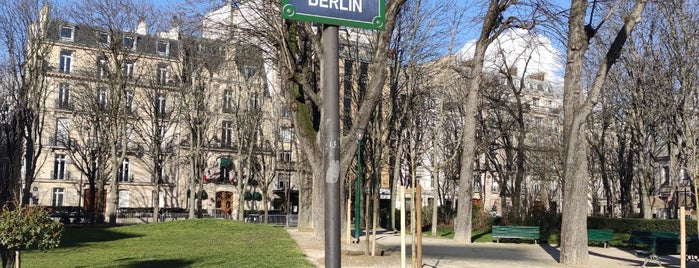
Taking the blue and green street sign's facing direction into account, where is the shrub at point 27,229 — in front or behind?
behind

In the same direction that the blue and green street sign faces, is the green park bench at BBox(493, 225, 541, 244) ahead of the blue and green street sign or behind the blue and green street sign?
behind

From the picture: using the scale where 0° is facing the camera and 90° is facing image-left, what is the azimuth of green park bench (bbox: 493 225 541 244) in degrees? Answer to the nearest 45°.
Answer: approximately 0°

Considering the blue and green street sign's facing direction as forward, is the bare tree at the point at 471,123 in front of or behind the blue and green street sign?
behind

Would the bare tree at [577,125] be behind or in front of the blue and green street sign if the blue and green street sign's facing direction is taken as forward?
behind

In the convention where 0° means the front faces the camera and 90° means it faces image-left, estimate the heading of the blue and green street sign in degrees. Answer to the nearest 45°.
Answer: approximately 0°

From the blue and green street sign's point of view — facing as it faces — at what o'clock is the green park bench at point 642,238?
The green park bench is roughly at 7 o'clock from the blue and green street sign.

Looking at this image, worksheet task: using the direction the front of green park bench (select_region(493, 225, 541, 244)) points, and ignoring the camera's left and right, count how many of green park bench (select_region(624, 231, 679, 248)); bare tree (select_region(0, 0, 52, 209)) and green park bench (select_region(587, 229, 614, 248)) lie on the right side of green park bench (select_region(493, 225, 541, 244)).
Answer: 1

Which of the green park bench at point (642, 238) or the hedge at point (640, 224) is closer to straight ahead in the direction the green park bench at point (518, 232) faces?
the green park bench

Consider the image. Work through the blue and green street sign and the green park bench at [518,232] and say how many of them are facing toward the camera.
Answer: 2
